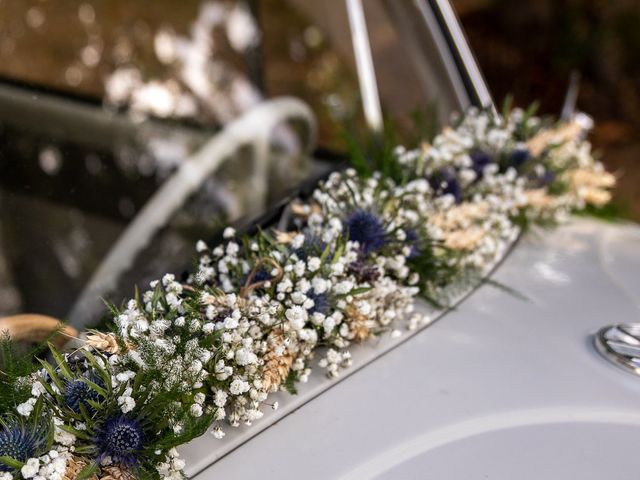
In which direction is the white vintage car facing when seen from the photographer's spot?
facing the viewer and to the right of the viewer
